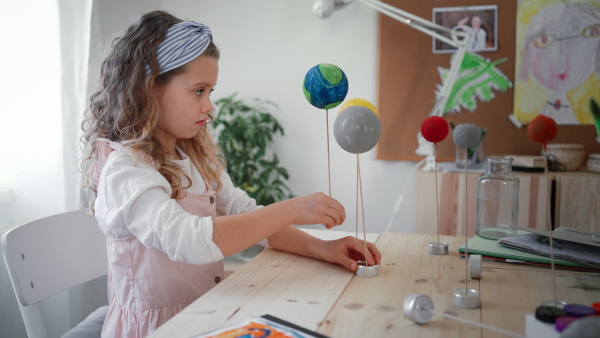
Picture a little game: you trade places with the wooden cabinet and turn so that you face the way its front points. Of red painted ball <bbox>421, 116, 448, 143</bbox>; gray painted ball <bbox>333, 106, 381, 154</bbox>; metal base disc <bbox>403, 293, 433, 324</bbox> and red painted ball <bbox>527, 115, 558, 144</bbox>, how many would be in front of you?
4

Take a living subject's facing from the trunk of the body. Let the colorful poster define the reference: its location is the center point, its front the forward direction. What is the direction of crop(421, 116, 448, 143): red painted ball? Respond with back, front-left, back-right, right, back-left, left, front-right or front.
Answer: front

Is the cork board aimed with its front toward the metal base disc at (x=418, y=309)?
yes

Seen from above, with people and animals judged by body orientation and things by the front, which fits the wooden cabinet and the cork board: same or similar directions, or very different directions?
same or similar directions

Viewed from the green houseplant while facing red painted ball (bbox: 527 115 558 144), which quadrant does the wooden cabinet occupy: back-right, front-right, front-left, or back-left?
front-left

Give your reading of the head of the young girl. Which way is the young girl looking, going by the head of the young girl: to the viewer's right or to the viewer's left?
to the viewer's right

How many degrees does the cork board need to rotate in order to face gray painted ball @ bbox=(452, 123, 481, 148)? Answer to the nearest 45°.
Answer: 0° — it already faces it

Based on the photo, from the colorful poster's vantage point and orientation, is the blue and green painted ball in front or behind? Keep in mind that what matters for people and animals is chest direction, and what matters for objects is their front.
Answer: in front

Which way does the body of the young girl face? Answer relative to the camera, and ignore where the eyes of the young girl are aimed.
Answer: to the viewer's right

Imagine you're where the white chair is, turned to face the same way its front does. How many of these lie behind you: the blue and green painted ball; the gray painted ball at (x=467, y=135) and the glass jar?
0

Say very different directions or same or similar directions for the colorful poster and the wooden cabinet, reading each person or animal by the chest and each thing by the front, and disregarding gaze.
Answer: same or similar directions

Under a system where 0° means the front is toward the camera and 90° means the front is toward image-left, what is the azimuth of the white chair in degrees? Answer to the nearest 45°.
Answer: approximately 315°

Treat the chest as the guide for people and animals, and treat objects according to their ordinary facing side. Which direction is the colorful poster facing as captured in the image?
toward the camera

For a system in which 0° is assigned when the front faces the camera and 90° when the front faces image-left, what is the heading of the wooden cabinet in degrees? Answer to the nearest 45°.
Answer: approximately 0°
